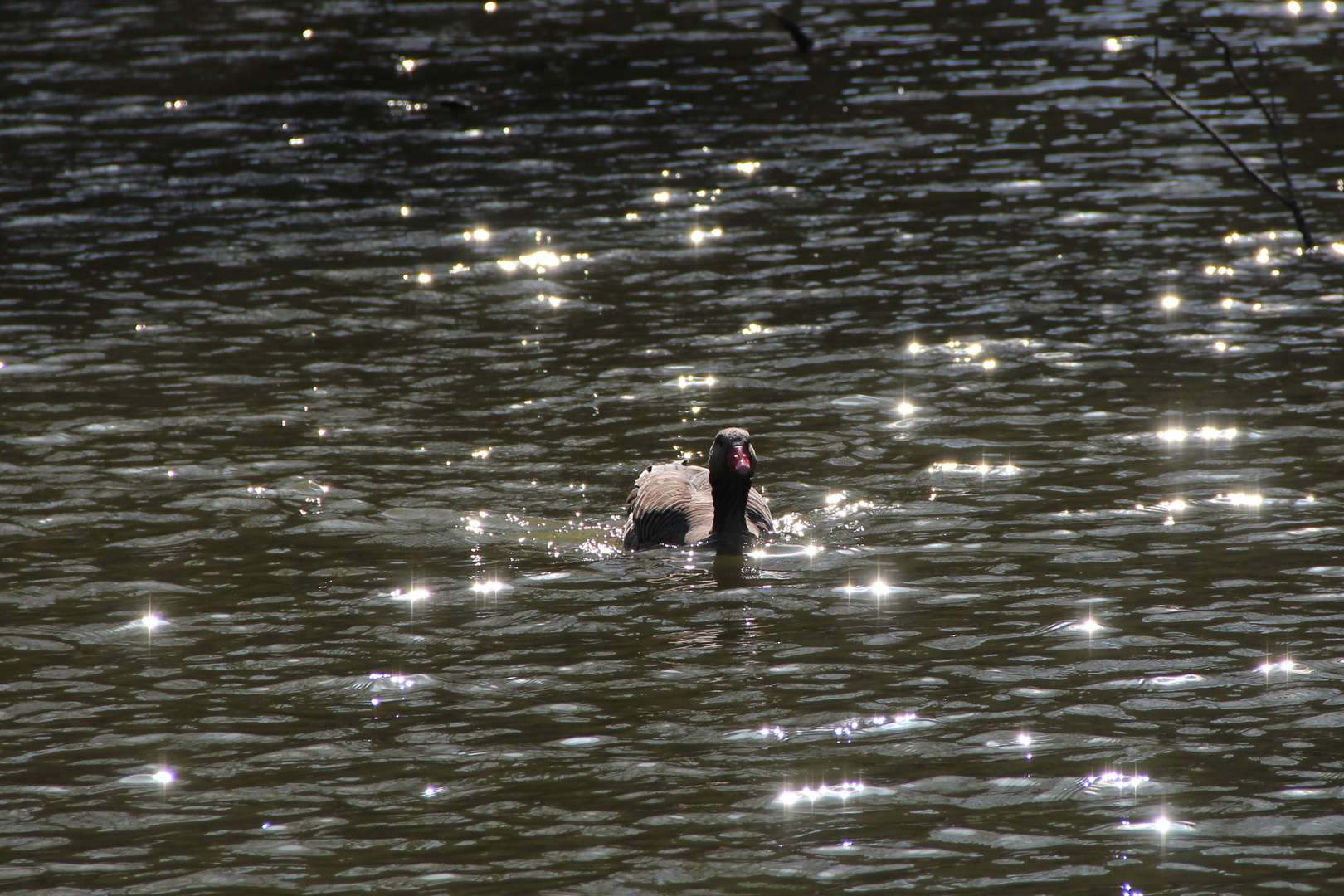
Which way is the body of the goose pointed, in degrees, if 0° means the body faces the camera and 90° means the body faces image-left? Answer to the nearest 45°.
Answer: approximately 315°

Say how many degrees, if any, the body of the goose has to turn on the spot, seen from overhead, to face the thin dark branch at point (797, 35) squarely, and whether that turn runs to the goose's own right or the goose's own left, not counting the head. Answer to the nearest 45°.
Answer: approximately 135° to the goose's own left
